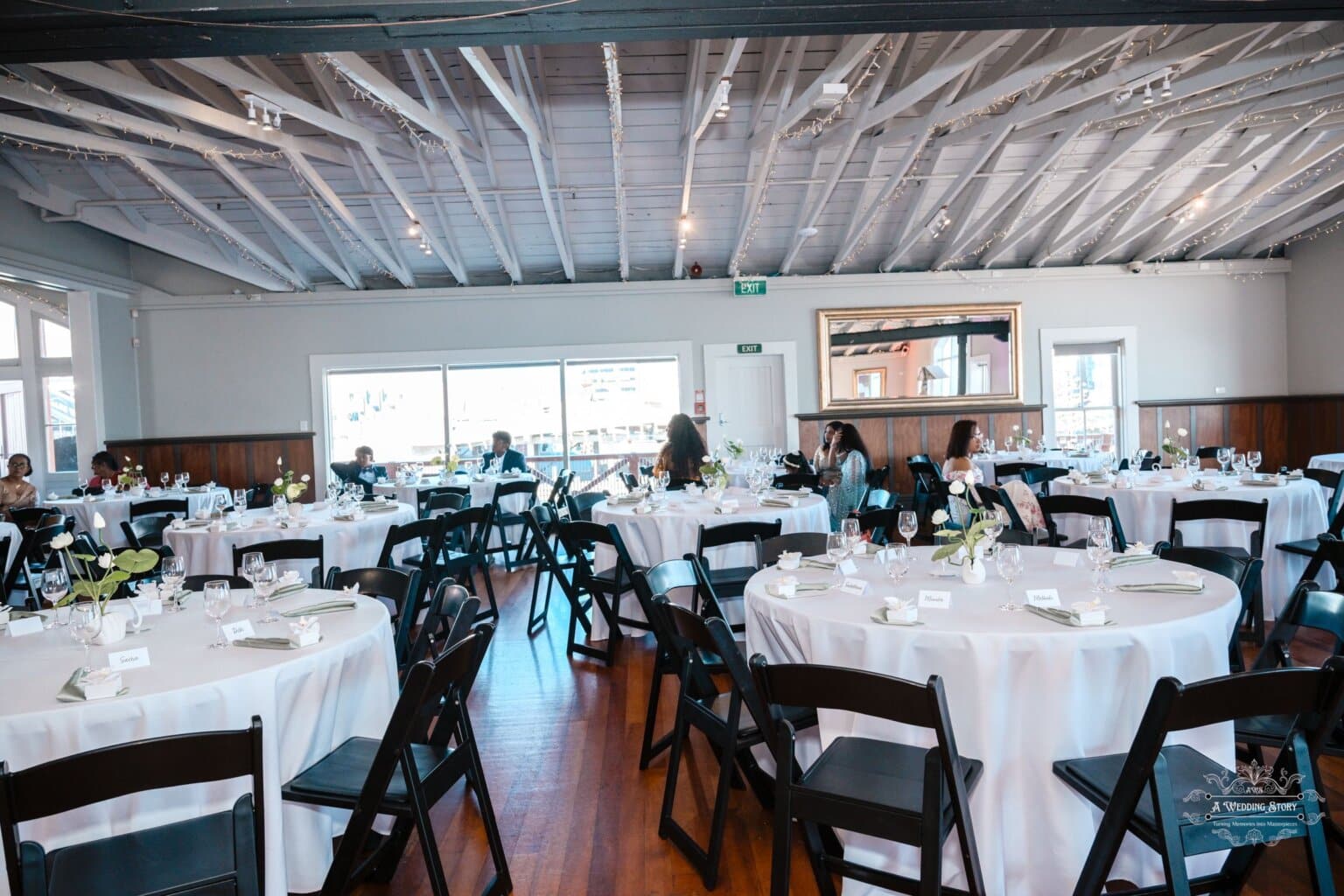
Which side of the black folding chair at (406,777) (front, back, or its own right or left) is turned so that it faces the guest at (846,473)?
right

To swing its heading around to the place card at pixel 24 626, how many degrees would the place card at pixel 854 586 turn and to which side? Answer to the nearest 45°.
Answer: approximately 45° to its right

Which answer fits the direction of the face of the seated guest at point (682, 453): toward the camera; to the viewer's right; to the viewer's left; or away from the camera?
away from the camera

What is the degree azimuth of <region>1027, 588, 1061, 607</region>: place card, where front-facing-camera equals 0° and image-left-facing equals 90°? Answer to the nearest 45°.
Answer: approximately 0°

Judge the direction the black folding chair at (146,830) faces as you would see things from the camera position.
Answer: facing away from the viewer

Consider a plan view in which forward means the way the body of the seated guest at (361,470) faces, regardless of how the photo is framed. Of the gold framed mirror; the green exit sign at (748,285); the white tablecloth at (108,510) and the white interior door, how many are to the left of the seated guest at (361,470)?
3

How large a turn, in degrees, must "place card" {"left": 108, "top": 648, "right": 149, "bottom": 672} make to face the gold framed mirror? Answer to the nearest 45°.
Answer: approximately 135° to its left

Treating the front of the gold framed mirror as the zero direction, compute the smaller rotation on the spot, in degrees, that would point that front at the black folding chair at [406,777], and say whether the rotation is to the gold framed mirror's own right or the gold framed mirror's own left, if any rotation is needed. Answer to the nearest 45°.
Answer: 0° — it already faces it

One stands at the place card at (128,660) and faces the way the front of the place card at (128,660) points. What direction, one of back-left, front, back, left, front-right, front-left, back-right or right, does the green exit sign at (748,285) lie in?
back-left

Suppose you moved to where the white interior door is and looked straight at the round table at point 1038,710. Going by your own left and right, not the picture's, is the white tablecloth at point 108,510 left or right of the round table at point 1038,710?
right

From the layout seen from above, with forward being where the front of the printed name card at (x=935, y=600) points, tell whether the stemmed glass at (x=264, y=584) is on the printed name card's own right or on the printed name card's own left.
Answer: on the printed name card's own right
